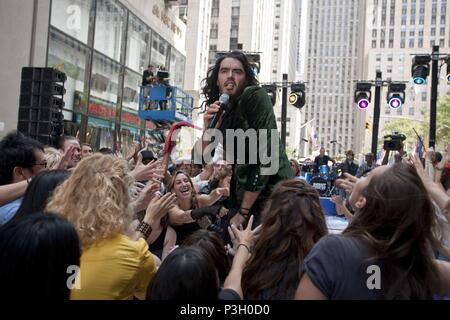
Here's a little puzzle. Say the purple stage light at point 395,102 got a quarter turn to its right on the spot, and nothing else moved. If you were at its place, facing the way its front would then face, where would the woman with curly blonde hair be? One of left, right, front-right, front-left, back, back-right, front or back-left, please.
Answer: left

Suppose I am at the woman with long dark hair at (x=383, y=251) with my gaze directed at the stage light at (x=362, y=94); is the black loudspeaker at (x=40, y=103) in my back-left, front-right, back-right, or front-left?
front-left

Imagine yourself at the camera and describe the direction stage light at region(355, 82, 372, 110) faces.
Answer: facing the viewer

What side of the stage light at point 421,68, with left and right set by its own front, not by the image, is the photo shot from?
front

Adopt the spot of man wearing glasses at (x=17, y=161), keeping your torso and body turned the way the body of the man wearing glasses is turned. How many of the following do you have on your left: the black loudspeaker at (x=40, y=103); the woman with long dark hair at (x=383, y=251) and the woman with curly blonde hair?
1

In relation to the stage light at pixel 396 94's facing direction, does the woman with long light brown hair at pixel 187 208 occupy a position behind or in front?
in front

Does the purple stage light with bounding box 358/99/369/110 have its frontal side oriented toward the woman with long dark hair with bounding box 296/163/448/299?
yes

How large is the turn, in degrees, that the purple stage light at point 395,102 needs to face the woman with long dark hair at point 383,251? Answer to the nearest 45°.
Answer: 0° — it already faces them

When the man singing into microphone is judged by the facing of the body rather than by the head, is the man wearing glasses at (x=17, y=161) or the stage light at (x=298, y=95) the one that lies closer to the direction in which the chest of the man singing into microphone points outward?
the man wearing glasses

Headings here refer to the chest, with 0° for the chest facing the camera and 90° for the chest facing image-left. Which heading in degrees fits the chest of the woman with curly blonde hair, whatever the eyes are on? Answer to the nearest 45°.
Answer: approximately 225°

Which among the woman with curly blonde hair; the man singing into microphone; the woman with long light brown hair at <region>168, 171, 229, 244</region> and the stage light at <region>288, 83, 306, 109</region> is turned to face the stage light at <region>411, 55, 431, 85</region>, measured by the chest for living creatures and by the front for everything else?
the woman with curly blonde hair

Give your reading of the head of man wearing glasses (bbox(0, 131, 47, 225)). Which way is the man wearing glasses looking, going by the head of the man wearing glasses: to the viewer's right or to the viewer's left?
to the viewer's right

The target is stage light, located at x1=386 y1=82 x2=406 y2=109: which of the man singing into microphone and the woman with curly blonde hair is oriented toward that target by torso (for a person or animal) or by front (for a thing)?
the woman with curly blonde hair
